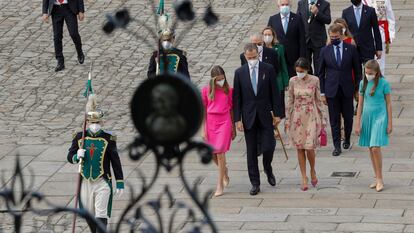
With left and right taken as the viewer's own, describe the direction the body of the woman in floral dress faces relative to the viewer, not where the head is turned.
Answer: facing the viewer

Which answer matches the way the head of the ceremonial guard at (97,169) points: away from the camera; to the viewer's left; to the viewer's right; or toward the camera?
toward the camera

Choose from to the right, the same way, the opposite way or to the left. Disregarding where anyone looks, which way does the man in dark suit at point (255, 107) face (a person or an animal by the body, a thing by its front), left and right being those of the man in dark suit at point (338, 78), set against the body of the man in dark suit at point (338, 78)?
the same way

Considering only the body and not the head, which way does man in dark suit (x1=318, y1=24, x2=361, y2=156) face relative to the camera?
toward the camera

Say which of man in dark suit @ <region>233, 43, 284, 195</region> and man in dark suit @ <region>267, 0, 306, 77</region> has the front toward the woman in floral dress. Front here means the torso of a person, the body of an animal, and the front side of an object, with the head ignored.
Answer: man in dark suit @ <region>267, 0, 306, 77</region>

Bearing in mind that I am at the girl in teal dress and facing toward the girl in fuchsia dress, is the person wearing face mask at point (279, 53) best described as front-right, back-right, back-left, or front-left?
front-right

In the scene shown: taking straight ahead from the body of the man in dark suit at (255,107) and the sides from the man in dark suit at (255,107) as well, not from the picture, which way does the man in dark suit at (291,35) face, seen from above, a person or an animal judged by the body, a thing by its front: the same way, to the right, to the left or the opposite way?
the same way

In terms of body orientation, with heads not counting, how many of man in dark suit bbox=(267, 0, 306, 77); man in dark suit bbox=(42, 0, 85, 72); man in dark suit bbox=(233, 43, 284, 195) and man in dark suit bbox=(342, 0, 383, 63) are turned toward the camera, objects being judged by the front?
4

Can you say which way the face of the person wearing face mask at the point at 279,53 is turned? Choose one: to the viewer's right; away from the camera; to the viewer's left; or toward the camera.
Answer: toward the camera

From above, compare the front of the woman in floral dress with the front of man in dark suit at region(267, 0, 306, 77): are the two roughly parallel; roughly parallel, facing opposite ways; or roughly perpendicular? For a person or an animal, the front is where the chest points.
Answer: roughly parallel

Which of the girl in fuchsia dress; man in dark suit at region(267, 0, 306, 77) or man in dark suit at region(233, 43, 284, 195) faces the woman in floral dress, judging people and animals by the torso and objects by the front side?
man in dark suit at region(267, 0, 306, 77)
